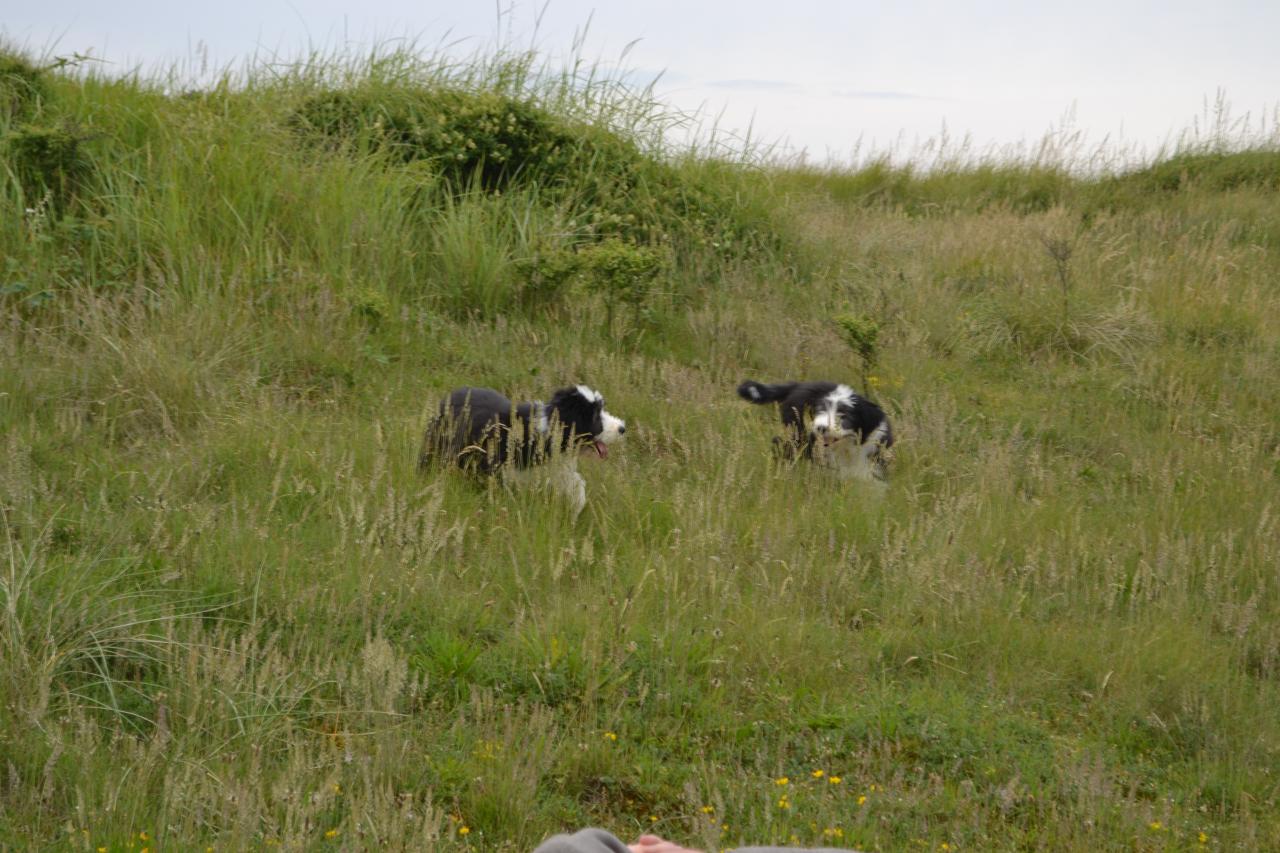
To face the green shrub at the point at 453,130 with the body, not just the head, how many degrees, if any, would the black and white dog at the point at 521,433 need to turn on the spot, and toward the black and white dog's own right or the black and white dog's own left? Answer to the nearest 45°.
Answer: approximately 90° to the black and white dog's own left

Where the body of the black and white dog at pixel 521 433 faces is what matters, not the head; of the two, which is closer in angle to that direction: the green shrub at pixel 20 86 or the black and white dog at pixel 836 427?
the black and white dog

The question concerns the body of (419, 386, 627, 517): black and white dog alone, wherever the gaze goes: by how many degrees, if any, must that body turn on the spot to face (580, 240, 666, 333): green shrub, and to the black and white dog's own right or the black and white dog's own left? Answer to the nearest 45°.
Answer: approximately 90° to the black and white dog's own left

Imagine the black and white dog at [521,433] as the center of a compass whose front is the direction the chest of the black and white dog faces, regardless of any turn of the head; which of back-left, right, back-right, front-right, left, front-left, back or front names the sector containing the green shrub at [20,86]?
back-left

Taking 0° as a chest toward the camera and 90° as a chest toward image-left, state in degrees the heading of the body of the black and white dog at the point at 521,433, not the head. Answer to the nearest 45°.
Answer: approximately 270°

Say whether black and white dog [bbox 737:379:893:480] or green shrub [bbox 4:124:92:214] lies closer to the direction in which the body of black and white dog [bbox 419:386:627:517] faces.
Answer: the black and white dog

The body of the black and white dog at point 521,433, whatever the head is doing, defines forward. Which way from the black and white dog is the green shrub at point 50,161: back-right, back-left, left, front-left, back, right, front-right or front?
back-left

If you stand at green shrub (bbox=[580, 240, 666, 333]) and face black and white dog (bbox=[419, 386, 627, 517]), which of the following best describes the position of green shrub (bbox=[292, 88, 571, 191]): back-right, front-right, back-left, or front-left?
back-right
